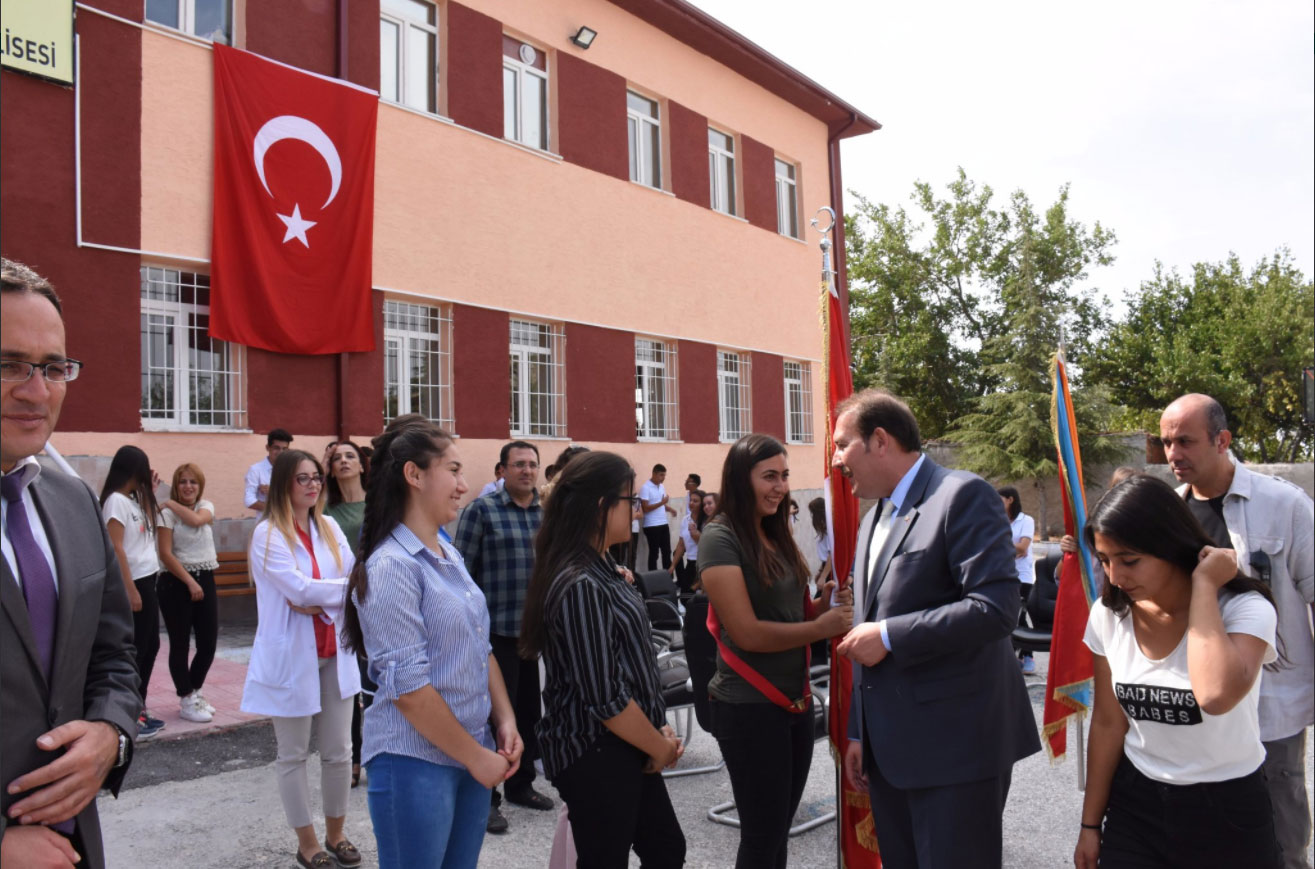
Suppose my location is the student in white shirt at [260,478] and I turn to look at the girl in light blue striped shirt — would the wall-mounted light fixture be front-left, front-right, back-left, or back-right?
back-left

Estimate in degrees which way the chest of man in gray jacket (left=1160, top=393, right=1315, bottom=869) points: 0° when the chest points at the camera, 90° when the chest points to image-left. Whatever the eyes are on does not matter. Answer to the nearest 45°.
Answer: approximately 45°

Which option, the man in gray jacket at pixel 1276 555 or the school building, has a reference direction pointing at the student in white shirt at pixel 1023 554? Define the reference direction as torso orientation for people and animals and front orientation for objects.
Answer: the school building

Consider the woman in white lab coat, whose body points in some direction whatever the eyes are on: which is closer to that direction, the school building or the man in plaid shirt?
the man in plaid shirt

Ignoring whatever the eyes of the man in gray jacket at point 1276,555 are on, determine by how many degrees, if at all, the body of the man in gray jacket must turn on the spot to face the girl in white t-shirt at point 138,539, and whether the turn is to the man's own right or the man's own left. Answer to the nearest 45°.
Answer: approximately 45° to the man's own right

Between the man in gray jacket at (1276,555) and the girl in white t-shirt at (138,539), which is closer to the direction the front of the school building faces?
the man in gray jacket

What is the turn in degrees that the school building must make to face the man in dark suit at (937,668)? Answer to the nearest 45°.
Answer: approximately 45° to its right

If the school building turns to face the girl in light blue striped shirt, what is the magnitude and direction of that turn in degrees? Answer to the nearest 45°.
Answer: approximately 45° to its right

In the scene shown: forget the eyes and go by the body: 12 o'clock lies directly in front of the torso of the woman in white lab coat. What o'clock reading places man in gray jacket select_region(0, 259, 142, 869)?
The man in gray jacket is roughly at 2 o'clock from the woman in white lab coat.
